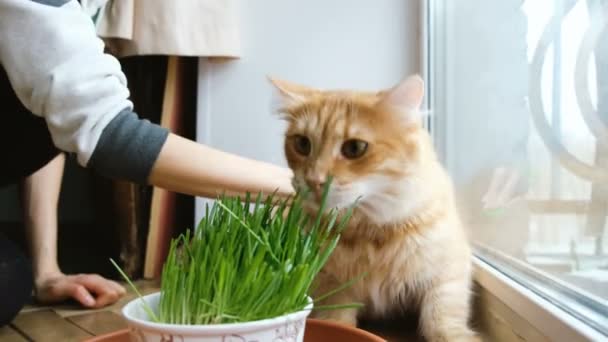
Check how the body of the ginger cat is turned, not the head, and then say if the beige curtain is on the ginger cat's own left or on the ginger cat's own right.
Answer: on the ginger cat's own right

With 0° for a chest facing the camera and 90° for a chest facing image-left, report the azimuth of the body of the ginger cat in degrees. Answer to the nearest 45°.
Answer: approximately 45°
